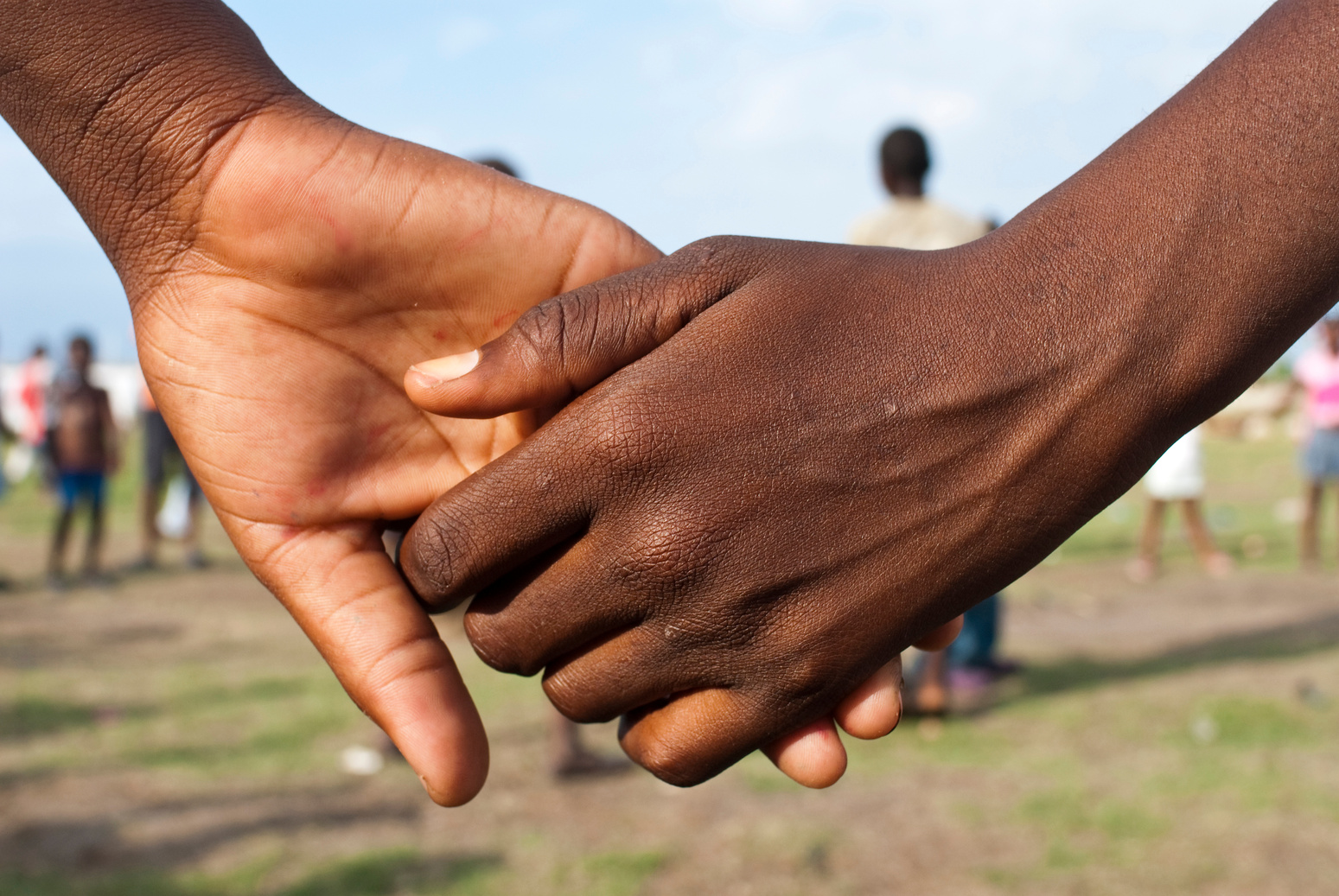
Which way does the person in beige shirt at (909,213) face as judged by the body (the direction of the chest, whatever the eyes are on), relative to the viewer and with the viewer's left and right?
facing away from the viewer

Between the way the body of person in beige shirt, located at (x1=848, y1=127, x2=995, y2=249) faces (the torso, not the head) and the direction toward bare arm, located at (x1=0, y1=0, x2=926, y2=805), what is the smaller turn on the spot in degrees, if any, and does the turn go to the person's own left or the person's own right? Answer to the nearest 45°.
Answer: approximately 180°

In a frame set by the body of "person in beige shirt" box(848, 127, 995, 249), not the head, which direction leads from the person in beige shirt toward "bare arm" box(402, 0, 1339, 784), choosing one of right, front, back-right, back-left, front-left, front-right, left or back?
back

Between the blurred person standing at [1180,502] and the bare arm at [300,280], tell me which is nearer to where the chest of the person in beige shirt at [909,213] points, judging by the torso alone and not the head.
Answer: the blurred person standing

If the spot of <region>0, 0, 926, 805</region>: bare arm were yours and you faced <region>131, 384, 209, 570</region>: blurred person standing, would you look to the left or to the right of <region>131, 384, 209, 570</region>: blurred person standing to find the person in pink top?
right
